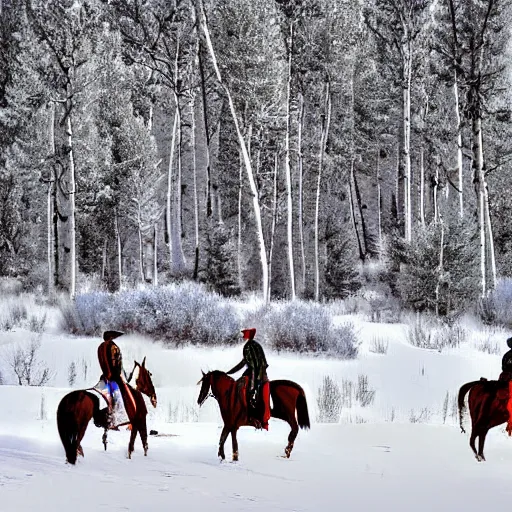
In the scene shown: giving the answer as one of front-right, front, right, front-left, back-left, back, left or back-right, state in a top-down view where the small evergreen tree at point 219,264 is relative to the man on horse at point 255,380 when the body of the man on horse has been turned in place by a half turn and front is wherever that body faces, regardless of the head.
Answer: left

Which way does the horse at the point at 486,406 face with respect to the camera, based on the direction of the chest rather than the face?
to the viewer's right

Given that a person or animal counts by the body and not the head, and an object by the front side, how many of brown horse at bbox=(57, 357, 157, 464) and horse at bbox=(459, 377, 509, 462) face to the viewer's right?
2

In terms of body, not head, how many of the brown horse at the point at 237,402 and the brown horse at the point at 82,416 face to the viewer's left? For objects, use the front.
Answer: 1

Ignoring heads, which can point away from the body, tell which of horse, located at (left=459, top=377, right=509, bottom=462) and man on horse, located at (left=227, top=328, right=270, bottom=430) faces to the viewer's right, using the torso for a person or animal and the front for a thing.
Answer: the horse

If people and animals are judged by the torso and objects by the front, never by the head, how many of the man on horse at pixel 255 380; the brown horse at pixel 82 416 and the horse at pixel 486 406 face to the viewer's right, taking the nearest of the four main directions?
2

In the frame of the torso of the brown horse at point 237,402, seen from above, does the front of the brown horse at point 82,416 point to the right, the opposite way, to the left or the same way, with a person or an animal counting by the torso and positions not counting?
the opposite way

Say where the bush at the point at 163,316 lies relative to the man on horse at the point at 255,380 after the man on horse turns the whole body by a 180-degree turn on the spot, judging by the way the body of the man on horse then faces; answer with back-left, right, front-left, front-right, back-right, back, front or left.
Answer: left

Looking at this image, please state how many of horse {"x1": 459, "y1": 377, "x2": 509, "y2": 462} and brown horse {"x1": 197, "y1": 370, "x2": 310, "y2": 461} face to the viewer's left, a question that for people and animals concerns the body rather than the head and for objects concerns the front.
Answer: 1

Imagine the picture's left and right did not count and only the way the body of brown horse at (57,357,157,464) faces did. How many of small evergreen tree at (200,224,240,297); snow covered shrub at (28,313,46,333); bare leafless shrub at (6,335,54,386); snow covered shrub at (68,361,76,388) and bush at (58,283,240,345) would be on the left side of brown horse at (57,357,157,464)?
5

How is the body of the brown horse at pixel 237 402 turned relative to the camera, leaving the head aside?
to the viewer's left

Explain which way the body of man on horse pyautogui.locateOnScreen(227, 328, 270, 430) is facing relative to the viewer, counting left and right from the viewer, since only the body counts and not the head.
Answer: facing to the left of the viewer

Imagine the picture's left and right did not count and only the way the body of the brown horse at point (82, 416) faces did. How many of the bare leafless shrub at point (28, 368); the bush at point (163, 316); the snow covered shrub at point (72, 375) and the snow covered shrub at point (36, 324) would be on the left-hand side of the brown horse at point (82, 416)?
4

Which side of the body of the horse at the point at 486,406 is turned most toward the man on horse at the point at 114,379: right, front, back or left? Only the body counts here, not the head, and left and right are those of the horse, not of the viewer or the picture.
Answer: back

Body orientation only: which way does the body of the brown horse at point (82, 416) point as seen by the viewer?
to the viewer's right

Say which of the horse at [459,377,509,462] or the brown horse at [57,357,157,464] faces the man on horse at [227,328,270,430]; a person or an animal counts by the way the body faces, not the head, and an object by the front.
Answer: the brown horse

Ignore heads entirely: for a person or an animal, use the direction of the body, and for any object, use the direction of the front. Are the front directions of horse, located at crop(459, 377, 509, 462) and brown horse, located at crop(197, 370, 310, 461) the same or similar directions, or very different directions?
very different directions
